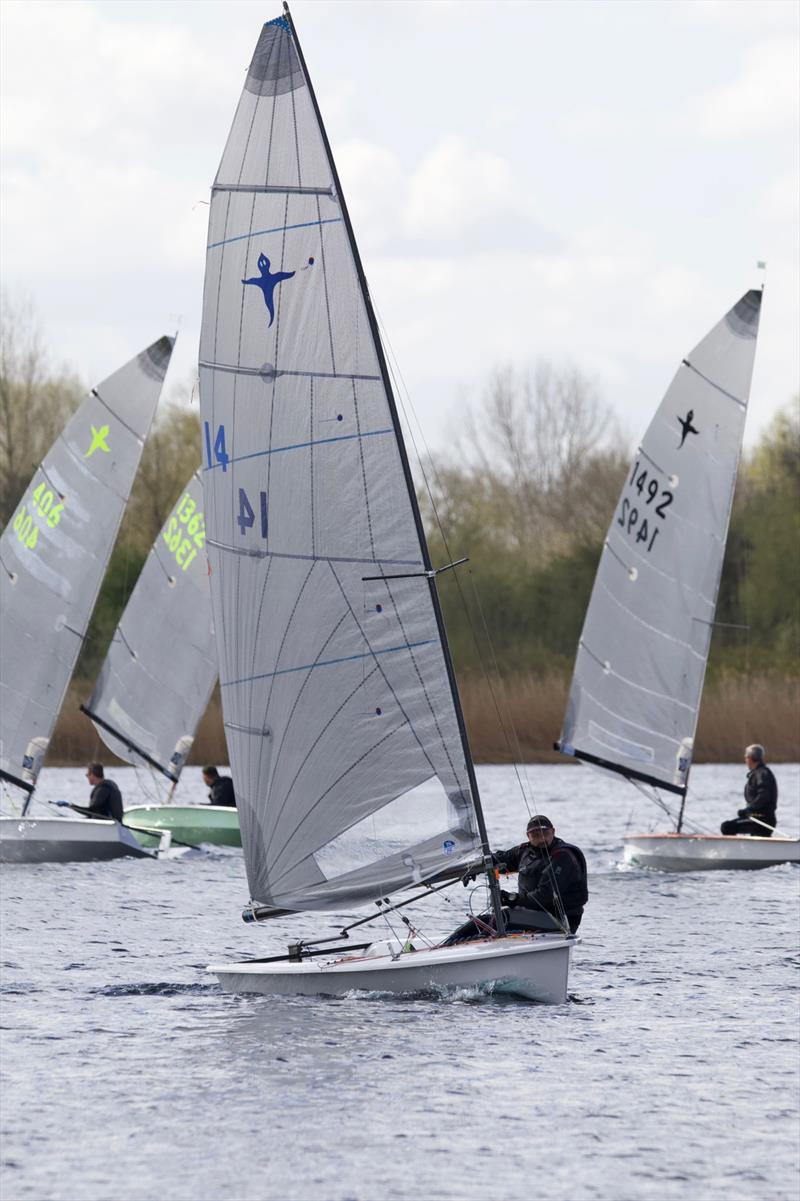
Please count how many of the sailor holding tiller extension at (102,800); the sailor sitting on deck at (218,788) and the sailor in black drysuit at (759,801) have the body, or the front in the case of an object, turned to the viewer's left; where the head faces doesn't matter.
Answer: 3

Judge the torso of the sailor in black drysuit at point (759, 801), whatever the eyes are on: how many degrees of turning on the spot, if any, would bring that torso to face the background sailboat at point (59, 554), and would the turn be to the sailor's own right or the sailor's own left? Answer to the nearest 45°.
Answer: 0° — they already face it

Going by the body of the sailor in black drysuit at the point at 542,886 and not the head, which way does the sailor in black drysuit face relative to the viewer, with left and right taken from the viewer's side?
facing the viewer and to the left of the viewer

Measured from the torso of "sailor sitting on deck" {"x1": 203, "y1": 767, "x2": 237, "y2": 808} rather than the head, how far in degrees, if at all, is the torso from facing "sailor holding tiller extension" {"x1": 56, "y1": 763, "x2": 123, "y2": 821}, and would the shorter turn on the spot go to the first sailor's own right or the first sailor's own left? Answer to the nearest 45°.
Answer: approximately 45° to the first sailor's own left

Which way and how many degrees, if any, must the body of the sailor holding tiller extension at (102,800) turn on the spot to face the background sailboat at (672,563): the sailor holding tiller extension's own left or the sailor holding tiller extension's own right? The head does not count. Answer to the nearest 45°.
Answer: approximately 180°

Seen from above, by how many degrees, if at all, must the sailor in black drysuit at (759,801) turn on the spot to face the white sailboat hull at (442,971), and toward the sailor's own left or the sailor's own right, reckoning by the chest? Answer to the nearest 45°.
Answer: approximately 90° to the sailor's own left

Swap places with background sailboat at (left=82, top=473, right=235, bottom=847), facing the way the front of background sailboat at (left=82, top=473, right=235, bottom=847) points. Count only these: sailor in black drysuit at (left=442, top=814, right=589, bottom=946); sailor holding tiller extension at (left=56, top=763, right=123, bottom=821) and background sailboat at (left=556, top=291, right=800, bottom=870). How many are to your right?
0

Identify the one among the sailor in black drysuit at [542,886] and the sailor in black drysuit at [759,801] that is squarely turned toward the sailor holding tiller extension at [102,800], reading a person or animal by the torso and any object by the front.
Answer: the sailor in black drysuit at [759,801]

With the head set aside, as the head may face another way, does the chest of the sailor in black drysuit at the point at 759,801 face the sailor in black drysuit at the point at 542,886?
no

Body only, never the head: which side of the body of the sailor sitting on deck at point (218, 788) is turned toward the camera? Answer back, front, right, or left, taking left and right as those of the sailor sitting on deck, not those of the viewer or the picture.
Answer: left

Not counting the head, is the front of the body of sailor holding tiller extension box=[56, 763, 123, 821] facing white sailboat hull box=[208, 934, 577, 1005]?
no

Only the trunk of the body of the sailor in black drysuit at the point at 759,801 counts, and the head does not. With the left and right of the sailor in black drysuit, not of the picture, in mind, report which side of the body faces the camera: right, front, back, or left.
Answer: left

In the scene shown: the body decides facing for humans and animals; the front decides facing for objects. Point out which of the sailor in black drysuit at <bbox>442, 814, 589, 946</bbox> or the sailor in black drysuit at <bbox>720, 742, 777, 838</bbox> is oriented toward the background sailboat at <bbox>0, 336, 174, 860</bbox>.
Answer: the sailor in black drysuit at <bbox>720, 742, 777, 838</bbox>

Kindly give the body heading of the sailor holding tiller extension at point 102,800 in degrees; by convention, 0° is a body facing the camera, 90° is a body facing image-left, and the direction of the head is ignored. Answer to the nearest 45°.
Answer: approximately 90°

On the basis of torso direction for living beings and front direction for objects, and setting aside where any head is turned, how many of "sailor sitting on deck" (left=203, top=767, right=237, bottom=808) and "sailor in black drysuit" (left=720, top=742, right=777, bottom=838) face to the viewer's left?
2

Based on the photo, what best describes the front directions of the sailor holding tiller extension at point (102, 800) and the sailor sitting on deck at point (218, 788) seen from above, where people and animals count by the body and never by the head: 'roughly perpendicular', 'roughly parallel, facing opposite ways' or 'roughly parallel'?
roughly parallel

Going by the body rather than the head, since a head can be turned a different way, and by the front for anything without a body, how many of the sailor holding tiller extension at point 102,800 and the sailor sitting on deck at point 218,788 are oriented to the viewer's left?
2
